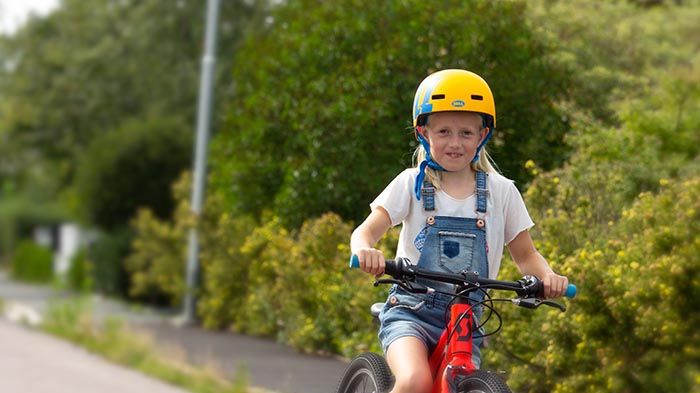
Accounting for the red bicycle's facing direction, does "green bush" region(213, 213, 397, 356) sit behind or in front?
behind

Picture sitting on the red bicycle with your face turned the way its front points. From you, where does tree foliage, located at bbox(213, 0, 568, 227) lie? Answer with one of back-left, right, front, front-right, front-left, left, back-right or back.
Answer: back-left

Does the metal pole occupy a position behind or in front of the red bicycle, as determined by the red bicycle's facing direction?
behind

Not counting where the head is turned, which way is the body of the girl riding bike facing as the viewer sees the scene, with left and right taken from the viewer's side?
facing the viewer

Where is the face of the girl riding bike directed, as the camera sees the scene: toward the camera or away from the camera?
toward the camera

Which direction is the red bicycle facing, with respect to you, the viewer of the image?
facing the viewer and to the right of the viewer
